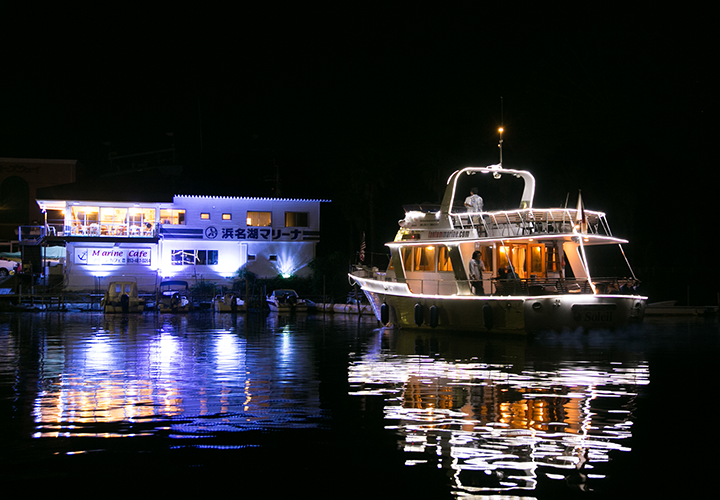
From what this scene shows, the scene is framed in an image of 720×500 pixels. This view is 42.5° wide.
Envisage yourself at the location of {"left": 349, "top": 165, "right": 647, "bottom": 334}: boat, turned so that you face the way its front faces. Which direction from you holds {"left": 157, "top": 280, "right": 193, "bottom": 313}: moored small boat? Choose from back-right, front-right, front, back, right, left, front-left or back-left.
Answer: front

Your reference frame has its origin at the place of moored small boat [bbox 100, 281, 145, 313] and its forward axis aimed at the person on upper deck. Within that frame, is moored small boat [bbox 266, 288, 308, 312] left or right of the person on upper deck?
left

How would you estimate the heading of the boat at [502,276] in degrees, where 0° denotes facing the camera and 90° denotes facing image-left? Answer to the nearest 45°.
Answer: approximately 135°

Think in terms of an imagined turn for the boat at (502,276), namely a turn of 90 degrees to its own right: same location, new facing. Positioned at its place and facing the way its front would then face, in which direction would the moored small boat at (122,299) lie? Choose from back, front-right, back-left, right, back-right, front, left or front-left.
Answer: left

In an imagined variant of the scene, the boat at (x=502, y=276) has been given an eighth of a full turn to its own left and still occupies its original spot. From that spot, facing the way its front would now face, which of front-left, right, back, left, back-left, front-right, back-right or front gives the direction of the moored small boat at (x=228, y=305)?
front-right

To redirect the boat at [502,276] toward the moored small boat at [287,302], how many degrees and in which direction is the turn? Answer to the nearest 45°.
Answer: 0° — it already faces it
